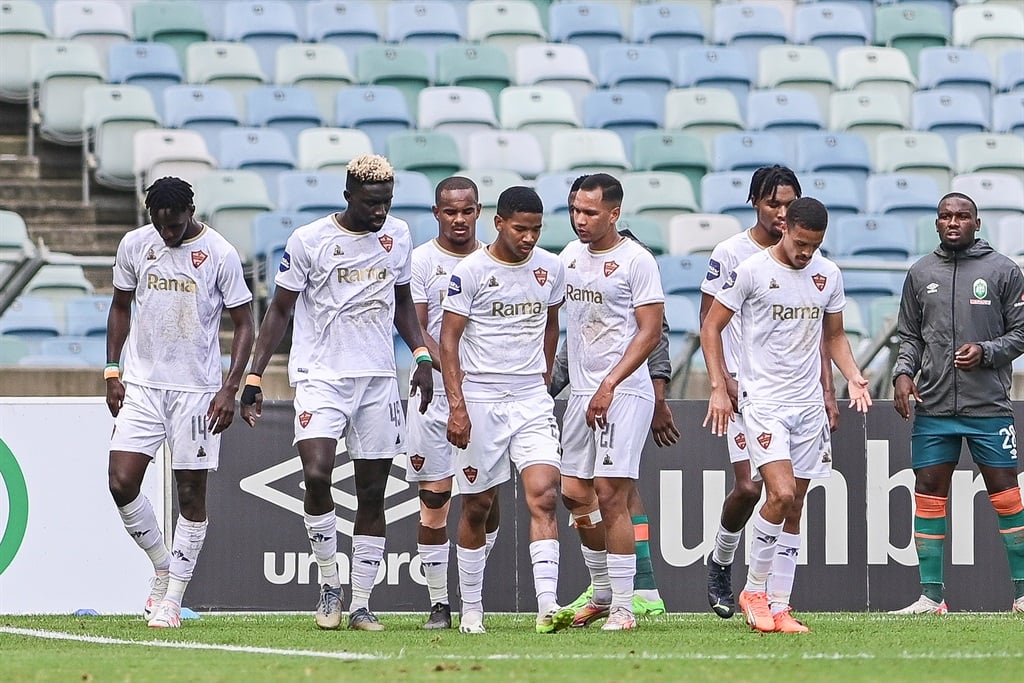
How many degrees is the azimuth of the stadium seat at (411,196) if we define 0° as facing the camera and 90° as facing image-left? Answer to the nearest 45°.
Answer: approximately 0°

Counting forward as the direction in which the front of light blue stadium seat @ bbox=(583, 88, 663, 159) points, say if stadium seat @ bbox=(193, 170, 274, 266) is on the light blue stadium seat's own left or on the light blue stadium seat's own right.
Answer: on the light blue stadium seat's own right

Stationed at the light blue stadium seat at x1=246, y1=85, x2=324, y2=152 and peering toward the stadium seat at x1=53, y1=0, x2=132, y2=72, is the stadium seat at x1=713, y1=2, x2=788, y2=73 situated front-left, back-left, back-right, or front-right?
back-right

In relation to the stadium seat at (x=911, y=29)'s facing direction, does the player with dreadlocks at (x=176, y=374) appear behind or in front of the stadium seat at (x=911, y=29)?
in front

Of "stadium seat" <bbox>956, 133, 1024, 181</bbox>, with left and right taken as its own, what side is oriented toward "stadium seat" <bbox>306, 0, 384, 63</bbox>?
right
